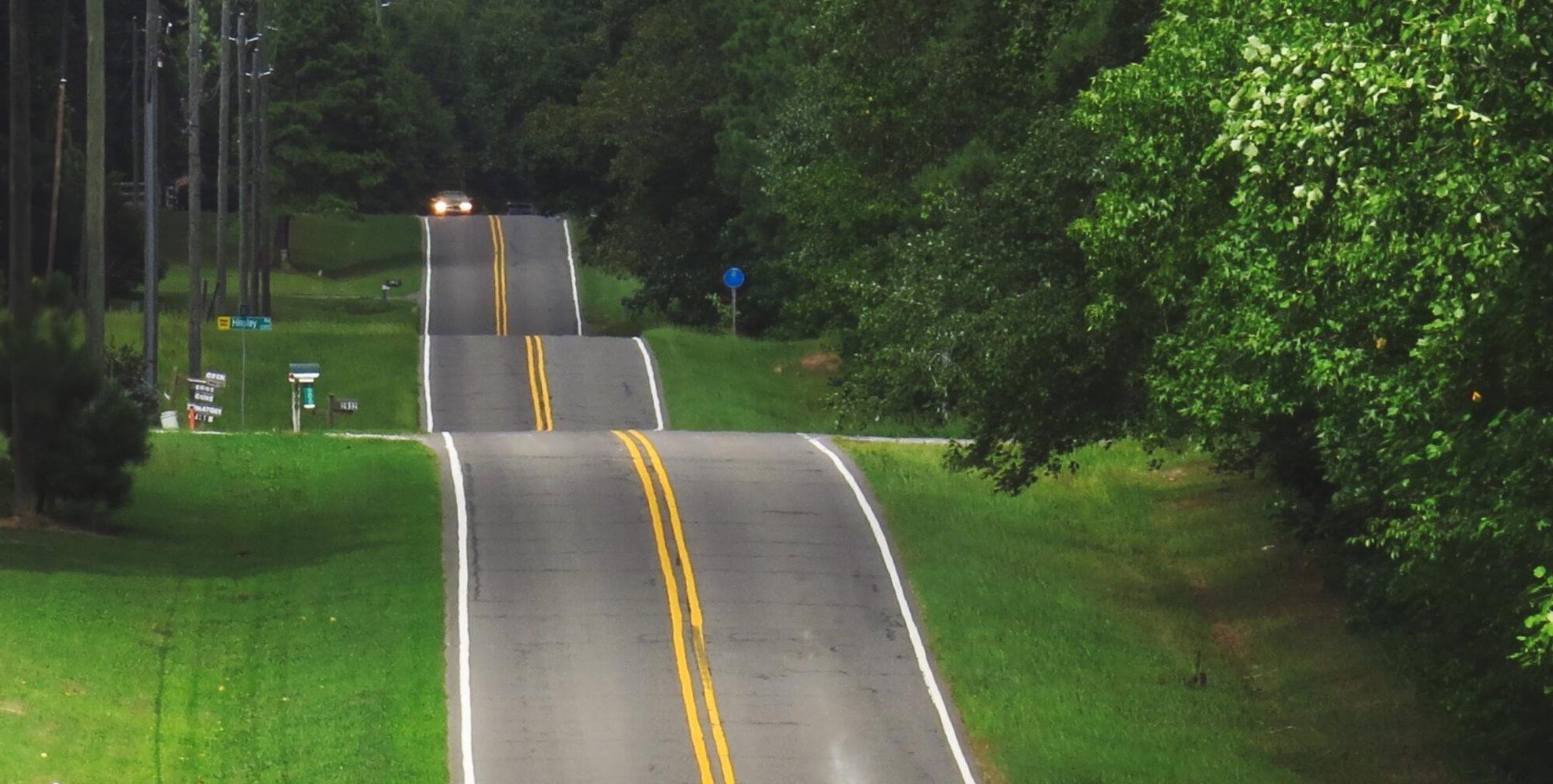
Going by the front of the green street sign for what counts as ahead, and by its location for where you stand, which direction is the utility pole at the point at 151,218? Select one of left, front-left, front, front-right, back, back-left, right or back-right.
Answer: back-right

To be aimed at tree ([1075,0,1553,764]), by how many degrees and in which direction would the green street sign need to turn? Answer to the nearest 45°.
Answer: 0° — it already faces it

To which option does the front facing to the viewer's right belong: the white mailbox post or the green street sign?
the white mailbox post

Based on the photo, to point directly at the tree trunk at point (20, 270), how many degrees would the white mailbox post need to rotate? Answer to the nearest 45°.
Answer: approximately 90° to its right

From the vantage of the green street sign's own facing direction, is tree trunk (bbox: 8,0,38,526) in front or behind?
in front

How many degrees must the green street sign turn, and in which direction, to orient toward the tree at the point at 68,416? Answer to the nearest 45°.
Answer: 0° — it already faces it

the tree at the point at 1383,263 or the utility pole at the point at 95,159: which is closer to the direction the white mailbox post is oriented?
the tree

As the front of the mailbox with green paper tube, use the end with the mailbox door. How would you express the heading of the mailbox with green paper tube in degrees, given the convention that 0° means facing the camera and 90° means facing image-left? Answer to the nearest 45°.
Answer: approximately 270°

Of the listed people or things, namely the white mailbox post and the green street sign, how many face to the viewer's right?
1

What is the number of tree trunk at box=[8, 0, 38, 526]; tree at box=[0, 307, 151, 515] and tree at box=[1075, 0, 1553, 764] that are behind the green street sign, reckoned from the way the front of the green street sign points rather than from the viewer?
0

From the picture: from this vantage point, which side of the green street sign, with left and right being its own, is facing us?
front

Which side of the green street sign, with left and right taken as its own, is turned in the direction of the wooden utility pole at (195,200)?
back

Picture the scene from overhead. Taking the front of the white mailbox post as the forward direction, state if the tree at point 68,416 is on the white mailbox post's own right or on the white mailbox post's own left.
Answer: on the white mailbox post's own right
